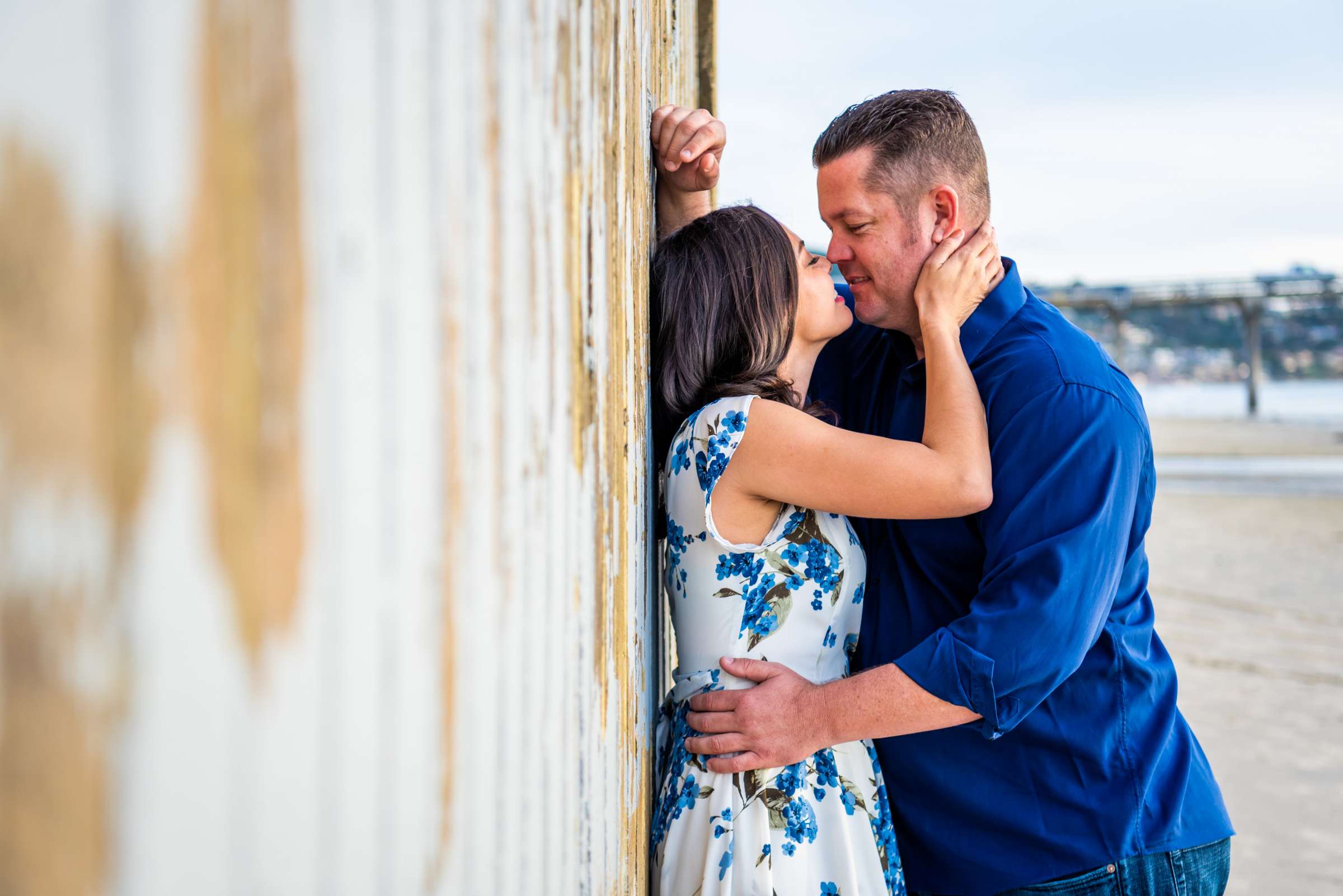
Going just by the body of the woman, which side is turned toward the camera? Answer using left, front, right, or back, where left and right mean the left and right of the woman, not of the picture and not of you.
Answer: right

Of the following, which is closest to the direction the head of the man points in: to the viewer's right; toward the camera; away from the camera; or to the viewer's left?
to the viewer's left

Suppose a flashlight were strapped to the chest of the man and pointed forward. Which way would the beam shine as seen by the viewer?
to the viewer's left

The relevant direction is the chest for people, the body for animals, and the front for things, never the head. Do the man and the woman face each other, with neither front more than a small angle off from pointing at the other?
yes

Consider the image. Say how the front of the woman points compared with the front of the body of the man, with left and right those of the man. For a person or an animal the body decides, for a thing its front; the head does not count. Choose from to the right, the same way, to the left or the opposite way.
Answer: the opposite way
